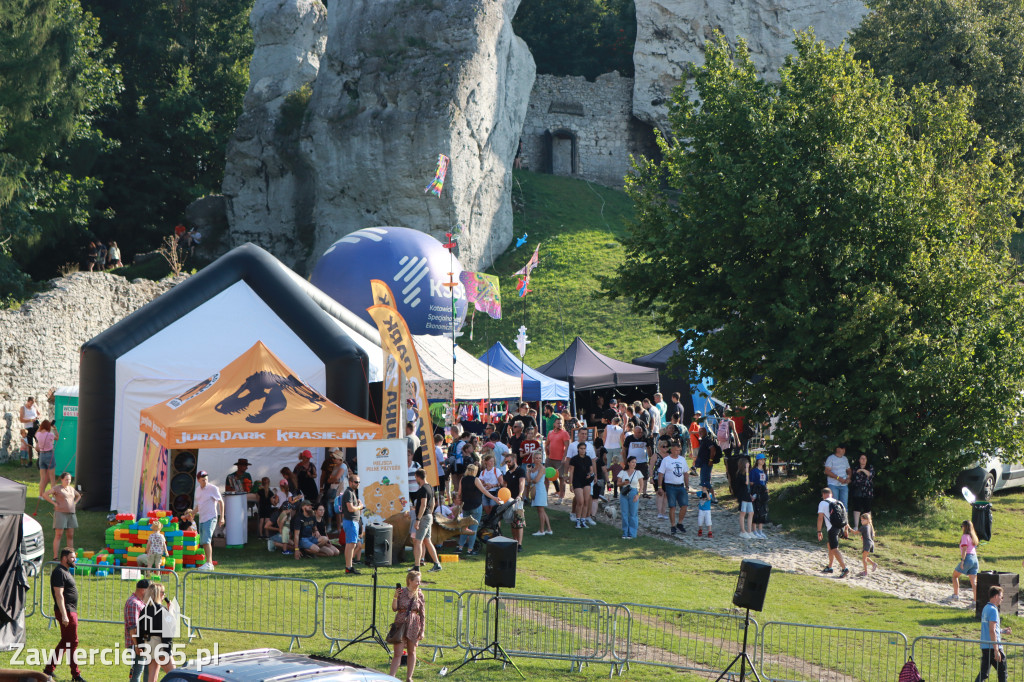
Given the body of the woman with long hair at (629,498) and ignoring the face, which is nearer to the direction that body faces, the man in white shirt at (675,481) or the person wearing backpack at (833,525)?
the person wearing backpack

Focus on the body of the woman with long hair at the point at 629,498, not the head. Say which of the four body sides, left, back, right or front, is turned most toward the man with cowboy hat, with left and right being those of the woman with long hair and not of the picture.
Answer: right

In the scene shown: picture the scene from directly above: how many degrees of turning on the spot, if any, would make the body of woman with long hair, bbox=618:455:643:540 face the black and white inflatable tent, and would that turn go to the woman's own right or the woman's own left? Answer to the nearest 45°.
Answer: approximately 90° to the woman's own right

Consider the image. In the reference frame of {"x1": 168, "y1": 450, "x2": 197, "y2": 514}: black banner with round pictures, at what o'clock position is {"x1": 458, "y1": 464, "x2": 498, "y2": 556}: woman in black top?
The woman in black top is roughly at 10 o'clock from the black banner with round pictures.

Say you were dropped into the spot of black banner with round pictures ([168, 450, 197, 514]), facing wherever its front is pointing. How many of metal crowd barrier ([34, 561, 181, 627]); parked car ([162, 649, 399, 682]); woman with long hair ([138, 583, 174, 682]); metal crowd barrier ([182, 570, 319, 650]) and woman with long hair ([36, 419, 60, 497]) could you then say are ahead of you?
4
